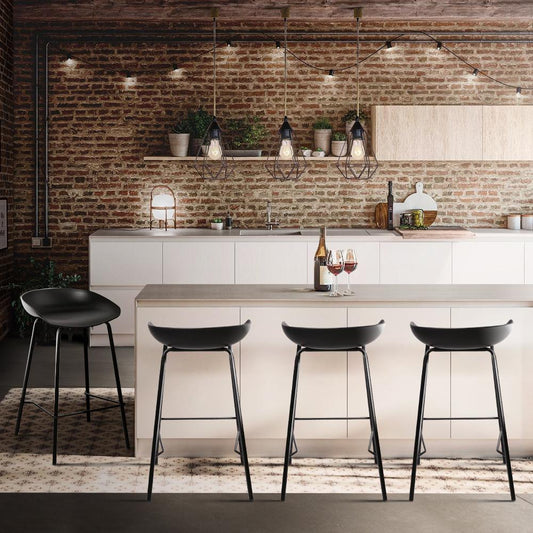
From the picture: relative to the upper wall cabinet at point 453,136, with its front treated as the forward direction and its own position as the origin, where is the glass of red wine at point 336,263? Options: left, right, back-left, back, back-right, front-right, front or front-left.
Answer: front

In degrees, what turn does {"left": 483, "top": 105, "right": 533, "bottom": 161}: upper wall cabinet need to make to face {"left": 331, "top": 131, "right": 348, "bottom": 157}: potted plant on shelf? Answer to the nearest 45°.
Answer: approximately 90° to its right

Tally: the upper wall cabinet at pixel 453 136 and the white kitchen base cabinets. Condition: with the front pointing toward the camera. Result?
2

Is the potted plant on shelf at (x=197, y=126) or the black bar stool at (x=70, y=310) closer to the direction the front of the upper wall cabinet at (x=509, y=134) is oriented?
the black bar stool

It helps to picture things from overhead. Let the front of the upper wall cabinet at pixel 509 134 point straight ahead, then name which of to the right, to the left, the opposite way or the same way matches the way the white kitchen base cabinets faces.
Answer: the same way

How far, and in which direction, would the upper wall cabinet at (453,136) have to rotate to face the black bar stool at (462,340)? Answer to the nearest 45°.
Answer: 0° — it already faces it

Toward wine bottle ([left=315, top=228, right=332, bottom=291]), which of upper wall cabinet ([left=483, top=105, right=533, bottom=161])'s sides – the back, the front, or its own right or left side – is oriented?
front

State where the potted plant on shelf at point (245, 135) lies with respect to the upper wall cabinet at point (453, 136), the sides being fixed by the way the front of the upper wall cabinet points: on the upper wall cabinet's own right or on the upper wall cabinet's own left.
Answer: on the upper wall cabinet's own right

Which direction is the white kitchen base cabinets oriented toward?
toward the camera

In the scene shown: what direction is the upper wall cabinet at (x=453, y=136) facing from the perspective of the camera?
toward the camera

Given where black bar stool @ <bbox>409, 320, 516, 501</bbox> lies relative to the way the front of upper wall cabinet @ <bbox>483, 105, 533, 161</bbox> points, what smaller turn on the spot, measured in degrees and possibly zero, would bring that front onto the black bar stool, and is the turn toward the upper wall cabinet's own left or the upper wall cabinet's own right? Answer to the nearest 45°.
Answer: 0° — it already faces it

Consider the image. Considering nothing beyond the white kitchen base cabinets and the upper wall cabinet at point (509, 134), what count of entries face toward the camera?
2
